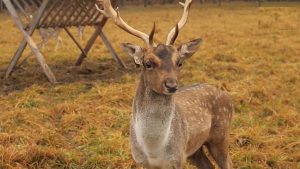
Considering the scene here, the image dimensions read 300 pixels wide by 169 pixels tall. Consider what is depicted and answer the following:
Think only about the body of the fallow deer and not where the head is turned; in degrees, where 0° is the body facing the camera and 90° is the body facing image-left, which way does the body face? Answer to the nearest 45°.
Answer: approximately 45°
